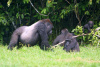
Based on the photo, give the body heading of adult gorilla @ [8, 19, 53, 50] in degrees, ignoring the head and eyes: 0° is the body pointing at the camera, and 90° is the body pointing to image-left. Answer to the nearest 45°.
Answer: approximately 270°
